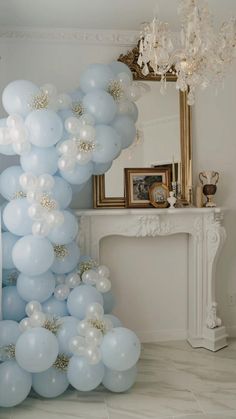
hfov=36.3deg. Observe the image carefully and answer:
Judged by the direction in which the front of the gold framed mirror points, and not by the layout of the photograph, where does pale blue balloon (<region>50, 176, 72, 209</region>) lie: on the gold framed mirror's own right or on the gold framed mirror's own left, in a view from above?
on the gold framed mirror's own right

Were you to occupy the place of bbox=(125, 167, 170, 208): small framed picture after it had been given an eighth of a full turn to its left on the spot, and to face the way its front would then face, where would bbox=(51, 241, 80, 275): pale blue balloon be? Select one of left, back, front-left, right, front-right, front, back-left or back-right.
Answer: right

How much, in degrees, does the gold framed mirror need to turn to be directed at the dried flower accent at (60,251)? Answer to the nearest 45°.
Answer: approximately 45° to its right

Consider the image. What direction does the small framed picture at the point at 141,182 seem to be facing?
toward the camera

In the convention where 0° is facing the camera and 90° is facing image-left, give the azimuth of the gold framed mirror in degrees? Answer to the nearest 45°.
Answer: approximately 0°

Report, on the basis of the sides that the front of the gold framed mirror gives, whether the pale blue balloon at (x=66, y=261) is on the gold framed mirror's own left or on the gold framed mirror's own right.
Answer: on the gold framed mirror's own right

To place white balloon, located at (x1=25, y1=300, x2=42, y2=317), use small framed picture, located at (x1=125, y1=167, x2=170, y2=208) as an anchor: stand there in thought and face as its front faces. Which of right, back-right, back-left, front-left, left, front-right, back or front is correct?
front-right

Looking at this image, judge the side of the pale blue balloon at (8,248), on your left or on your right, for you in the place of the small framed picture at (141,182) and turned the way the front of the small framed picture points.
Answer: on your right
